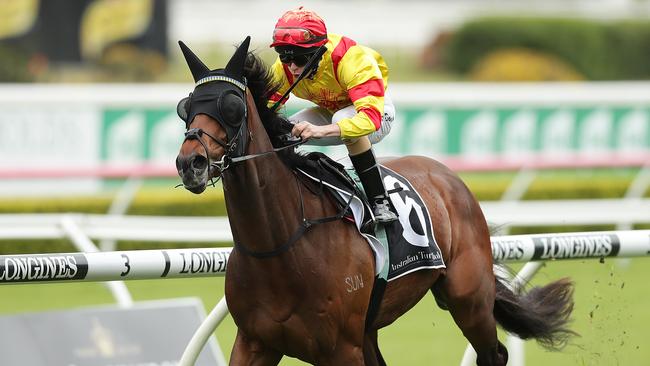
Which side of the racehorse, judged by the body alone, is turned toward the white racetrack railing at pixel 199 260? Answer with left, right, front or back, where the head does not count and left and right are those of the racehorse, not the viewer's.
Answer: right

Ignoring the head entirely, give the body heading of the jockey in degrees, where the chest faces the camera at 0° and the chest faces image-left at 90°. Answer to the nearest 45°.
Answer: approximately 45°

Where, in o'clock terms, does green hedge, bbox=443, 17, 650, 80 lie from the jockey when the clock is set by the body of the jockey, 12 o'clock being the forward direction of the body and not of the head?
The green hedge is roughly at 5 o'clock from the jockey.

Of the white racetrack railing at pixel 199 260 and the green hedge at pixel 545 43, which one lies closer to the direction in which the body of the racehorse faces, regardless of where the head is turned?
the white racetrack railing

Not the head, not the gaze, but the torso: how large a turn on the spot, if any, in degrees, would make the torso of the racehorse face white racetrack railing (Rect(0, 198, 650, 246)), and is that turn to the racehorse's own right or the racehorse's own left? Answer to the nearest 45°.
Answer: approximately 135° to the racehorse's own right

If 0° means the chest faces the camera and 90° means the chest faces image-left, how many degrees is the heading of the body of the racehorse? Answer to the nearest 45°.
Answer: approximately 45°

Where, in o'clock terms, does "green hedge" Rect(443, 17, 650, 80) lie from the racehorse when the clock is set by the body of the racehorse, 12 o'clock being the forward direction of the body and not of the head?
The green hedge is roughly at 5 o'clock from the racehorse.
